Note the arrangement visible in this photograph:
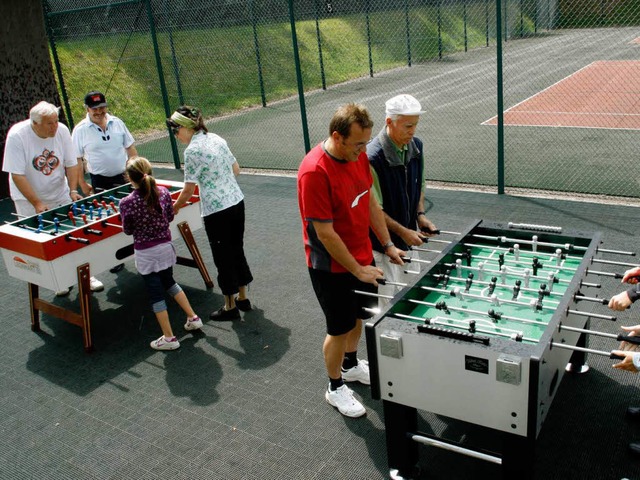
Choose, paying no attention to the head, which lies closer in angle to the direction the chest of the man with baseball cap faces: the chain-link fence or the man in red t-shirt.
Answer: the man in red t-shirt

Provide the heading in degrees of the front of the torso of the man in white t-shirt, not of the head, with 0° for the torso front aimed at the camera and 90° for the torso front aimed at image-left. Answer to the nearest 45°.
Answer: approximately 315°

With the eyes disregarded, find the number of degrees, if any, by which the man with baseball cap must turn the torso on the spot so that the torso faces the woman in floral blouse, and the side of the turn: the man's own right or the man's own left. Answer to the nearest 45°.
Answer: approximately 45° to the man's own left

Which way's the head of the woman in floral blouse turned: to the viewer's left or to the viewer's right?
to the viewer's left

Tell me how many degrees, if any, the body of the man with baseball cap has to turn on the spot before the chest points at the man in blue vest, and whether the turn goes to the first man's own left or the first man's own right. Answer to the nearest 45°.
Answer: approximately 45° to the first man's own left

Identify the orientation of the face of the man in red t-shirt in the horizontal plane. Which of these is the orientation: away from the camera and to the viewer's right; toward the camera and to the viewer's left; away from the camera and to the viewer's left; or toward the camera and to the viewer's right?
toward the camera and to the viewer's right

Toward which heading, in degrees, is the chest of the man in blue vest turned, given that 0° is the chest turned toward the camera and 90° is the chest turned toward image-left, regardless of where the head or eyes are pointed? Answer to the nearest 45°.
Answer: approximately 315°

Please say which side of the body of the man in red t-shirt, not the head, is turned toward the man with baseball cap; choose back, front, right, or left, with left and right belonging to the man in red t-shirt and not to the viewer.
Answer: back

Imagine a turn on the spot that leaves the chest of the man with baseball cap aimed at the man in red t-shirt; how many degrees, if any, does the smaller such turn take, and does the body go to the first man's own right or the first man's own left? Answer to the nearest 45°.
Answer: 0° — they already face them

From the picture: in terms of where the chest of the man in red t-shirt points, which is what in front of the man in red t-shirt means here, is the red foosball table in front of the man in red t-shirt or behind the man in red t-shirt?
behind
